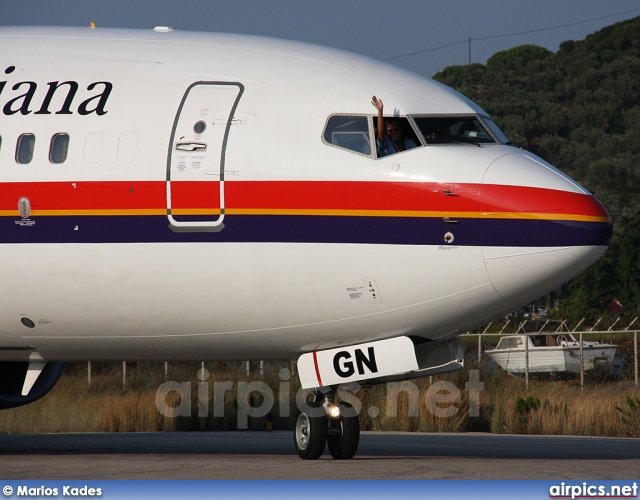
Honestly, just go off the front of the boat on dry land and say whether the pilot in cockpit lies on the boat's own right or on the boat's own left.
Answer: on the boat's own left

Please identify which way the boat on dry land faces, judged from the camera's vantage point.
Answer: facing away from the viewer and to the left of the viewer

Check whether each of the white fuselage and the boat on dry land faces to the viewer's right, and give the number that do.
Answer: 1

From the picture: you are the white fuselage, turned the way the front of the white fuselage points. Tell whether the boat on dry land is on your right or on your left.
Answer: on your left

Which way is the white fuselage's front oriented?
to the viewer's right
